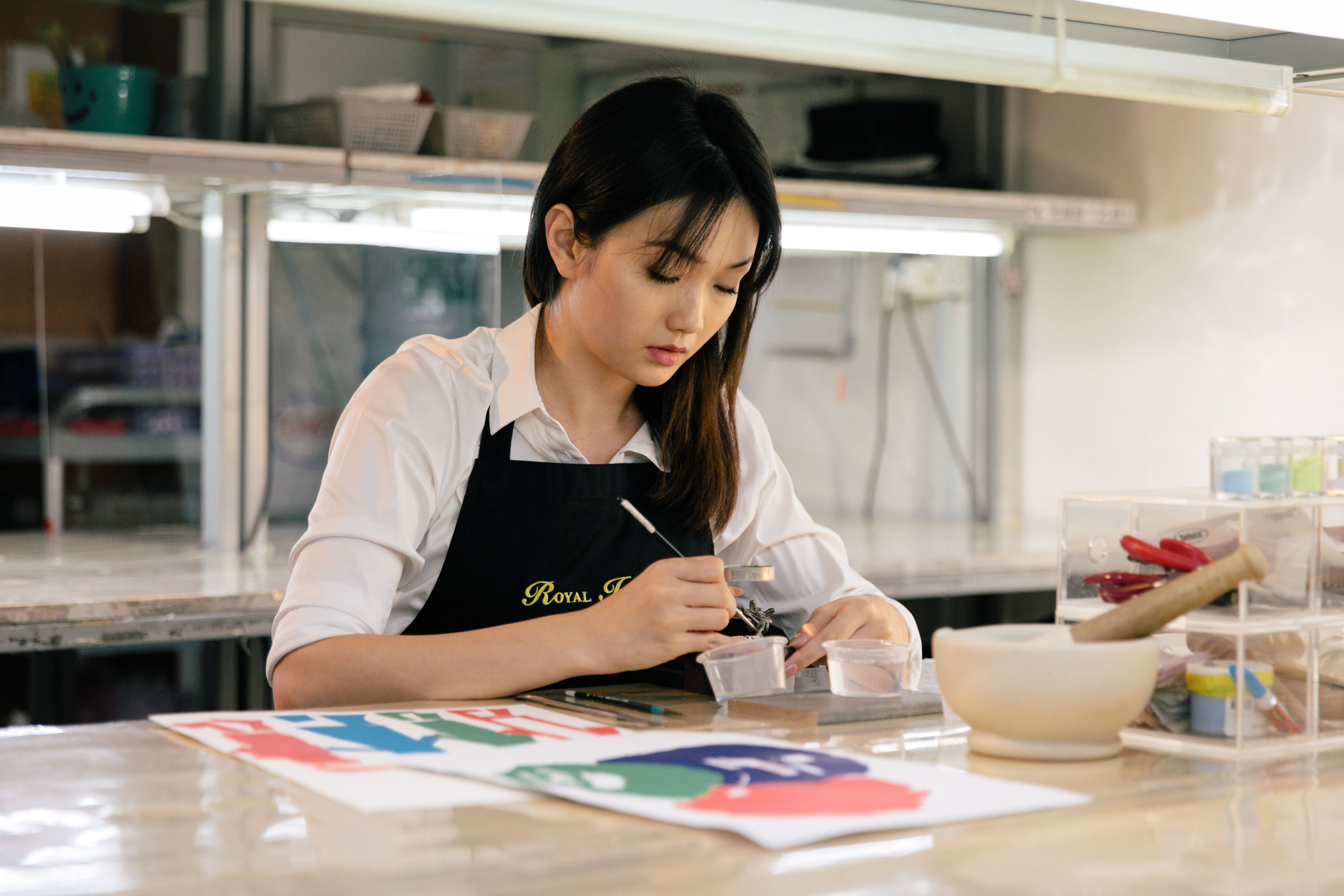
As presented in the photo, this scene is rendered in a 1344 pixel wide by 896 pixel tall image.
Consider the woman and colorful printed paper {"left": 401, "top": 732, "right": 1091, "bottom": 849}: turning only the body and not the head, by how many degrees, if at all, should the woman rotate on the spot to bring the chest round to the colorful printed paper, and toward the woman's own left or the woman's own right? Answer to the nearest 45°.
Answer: approximately 45° to the woman's own right

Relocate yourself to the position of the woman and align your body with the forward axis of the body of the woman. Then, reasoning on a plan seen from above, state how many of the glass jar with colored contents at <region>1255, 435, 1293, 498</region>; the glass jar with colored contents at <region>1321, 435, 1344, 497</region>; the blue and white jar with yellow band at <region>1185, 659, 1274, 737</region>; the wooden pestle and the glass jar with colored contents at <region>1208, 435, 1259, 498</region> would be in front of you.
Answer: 5

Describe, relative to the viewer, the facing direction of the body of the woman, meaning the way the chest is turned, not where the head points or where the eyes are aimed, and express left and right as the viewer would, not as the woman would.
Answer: facing the viewer and to the right of the viewer

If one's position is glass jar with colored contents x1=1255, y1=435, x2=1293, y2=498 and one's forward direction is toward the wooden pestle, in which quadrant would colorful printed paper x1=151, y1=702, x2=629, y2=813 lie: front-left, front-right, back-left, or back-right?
front-right

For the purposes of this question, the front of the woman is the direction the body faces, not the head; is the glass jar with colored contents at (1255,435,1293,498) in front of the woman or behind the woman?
in front

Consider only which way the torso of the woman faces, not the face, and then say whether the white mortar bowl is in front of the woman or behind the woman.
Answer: in front

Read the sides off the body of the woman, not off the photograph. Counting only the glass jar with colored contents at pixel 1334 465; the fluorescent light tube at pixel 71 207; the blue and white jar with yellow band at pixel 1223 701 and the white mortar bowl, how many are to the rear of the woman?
1

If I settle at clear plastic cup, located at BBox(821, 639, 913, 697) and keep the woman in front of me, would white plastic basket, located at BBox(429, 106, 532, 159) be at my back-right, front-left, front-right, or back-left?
front-right

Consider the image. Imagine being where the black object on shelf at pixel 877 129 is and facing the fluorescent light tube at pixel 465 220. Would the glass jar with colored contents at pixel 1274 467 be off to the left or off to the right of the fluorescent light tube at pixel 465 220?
left

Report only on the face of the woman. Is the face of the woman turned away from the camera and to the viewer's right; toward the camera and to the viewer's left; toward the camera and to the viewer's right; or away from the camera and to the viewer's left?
toward the camera and to the viewer's right

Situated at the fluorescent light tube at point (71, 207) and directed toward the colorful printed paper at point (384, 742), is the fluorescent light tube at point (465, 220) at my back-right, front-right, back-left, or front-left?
front-left

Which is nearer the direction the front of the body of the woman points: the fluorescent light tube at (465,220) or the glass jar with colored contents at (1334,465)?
the glass jar with colored contents

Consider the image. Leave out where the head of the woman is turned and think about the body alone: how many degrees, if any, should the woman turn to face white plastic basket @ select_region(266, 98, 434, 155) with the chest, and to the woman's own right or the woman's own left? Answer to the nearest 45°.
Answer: approximately 135° to the woman's own left
